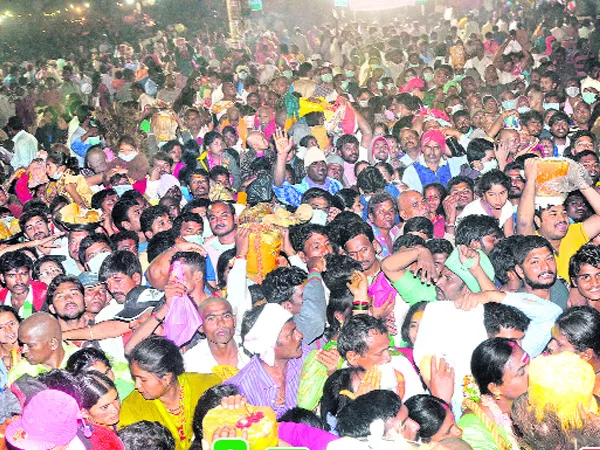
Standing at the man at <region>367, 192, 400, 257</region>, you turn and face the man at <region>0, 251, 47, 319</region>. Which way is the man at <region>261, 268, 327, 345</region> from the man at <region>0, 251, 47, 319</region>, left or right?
left

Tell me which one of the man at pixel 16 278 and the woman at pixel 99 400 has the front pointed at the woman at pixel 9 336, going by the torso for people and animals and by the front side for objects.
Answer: the man

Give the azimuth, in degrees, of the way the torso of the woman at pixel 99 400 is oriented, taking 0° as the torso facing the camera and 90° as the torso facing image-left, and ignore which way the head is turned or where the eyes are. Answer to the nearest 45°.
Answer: approximately 315°

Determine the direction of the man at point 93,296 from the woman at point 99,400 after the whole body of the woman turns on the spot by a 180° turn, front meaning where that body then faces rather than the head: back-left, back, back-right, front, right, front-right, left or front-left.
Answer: front-right

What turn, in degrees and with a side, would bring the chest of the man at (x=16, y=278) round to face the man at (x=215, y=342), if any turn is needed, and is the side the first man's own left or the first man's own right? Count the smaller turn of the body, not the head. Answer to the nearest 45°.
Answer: approximately 45° to the first man's own left

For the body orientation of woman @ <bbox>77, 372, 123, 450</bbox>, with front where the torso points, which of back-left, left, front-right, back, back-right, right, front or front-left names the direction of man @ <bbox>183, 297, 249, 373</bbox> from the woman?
left

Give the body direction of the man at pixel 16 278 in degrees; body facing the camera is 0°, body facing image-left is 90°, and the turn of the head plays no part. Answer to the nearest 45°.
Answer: approximately 0°

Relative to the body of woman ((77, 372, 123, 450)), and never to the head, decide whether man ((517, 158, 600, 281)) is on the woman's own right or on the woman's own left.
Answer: on the woman's own left

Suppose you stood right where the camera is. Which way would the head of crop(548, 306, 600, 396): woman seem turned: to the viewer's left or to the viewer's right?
to the viewer's left

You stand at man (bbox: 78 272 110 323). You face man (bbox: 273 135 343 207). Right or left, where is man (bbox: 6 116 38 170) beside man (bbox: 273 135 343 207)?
left
